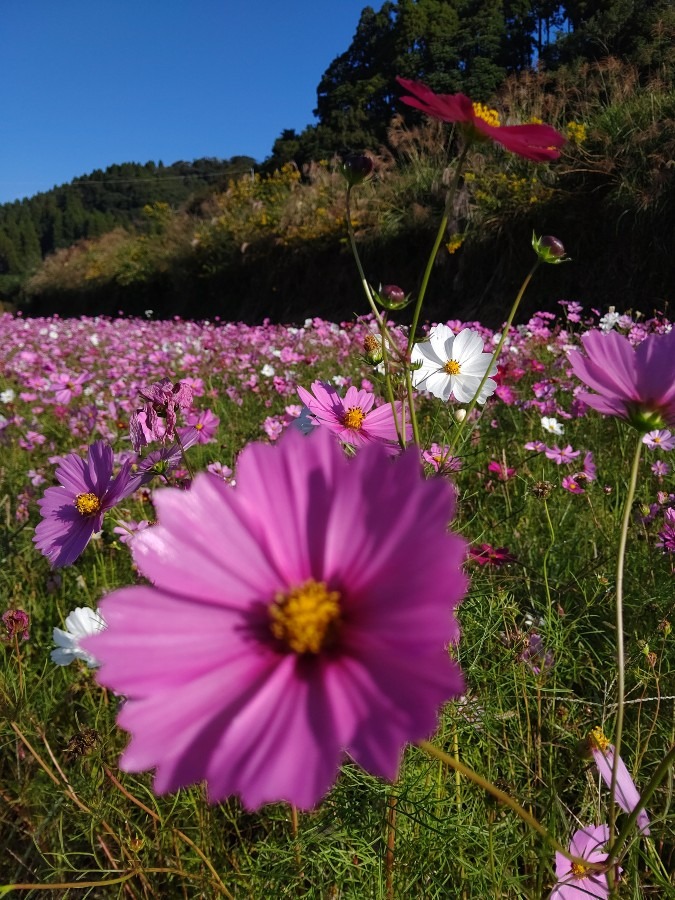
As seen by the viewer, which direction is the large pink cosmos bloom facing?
toward the camera
